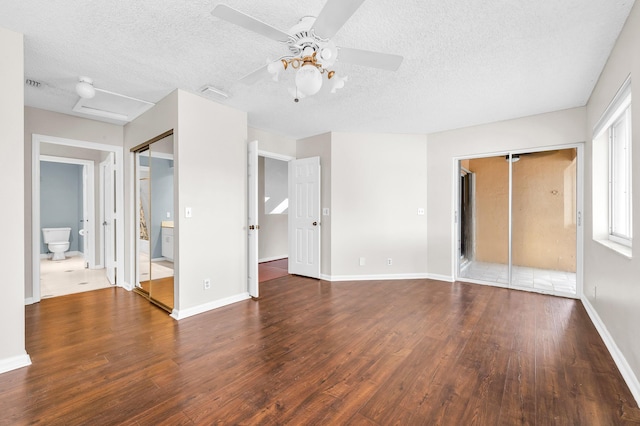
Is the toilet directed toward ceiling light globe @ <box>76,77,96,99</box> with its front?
yes

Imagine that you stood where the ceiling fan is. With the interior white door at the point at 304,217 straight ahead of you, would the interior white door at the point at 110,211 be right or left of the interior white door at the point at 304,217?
left

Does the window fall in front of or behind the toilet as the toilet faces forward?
in front

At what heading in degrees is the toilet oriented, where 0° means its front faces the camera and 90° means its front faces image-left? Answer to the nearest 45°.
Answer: approximately 0°

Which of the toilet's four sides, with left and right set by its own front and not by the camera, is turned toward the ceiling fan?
front

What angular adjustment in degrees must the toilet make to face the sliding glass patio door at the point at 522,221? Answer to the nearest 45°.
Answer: approximately 45° to its left

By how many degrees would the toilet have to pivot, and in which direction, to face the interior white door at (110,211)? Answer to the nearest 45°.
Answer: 0° — it already faces it

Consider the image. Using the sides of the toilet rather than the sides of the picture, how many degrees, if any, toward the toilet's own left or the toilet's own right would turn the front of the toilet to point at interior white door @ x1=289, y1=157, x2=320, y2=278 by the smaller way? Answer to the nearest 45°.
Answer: approximately 45° to the toilet's own left
